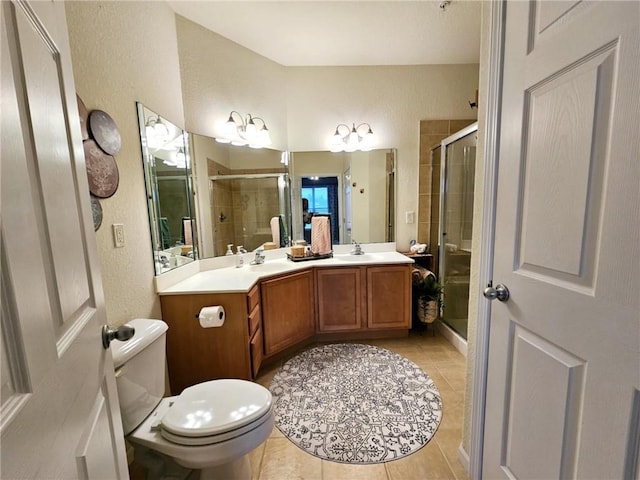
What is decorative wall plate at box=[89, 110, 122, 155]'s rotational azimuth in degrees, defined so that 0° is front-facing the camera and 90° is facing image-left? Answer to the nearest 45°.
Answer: approximately 315°

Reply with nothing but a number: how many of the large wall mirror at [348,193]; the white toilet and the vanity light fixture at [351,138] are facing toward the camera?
2

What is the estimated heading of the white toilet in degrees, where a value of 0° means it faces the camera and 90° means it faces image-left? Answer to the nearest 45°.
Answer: approximately 270°

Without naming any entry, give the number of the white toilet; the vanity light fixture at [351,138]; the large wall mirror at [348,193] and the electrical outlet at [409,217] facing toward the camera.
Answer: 3

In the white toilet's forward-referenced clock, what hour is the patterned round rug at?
The patterned round rug is roughly at 12 o'clock from the white toilet.

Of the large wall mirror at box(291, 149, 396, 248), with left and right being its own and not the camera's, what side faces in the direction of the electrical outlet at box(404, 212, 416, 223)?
left

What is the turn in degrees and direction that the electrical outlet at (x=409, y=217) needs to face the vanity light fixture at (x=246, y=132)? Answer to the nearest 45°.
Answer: approximately 45° to its right
